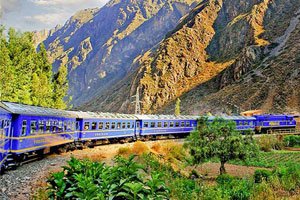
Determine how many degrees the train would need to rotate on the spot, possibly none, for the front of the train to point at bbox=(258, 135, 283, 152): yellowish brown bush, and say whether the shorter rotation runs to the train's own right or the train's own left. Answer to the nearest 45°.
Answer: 0° — it already faces it

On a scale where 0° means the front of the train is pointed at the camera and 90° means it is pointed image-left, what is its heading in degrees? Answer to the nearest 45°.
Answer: approximately 225°

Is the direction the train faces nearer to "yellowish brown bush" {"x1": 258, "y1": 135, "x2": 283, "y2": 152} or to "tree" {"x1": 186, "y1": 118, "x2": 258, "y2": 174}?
the yellowish brown bush

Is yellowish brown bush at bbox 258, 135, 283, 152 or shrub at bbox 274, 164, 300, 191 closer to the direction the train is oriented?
the yellowish brown bush

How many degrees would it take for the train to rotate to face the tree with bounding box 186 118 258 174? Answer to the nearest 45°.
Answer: approximately 45° to its right

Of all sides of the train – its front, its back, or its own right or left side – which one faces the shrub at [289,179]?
right
